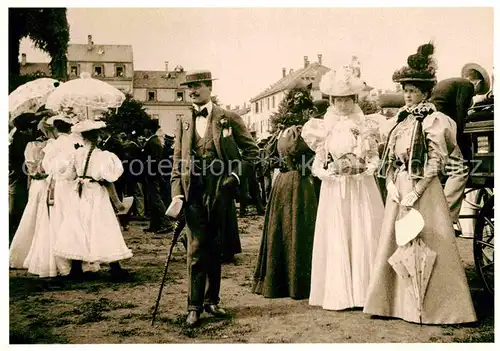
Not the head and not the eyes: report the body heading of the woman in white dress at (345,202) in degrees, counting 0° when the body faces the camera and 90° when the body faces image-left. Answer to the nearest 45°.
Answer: approximately 0°

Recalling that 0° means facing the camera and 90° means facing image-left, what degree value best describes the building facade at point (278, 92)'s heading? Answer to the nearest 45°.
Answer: approximately 45°

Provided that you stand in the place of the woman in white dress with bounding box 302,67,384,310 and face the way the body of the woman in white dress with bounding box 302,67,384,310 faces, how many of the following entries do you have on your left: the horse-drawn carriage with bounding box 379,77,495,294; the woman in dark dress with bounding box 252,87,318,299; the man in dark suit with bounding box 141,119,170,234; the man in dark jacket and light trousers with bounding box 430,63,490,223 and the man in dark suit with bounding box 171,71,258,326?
2

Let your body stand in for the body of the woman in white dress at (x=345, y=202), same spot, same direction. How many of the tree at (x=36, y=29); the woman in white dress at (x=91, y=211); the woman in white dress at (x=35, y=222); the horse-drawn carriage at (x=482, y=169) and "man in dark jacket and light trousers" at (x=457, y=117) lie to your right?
3

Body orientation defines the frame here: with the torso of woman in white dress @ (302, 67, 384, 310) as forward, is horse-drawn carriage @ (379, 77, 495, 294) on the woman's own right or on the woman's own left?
on the woman's own left
